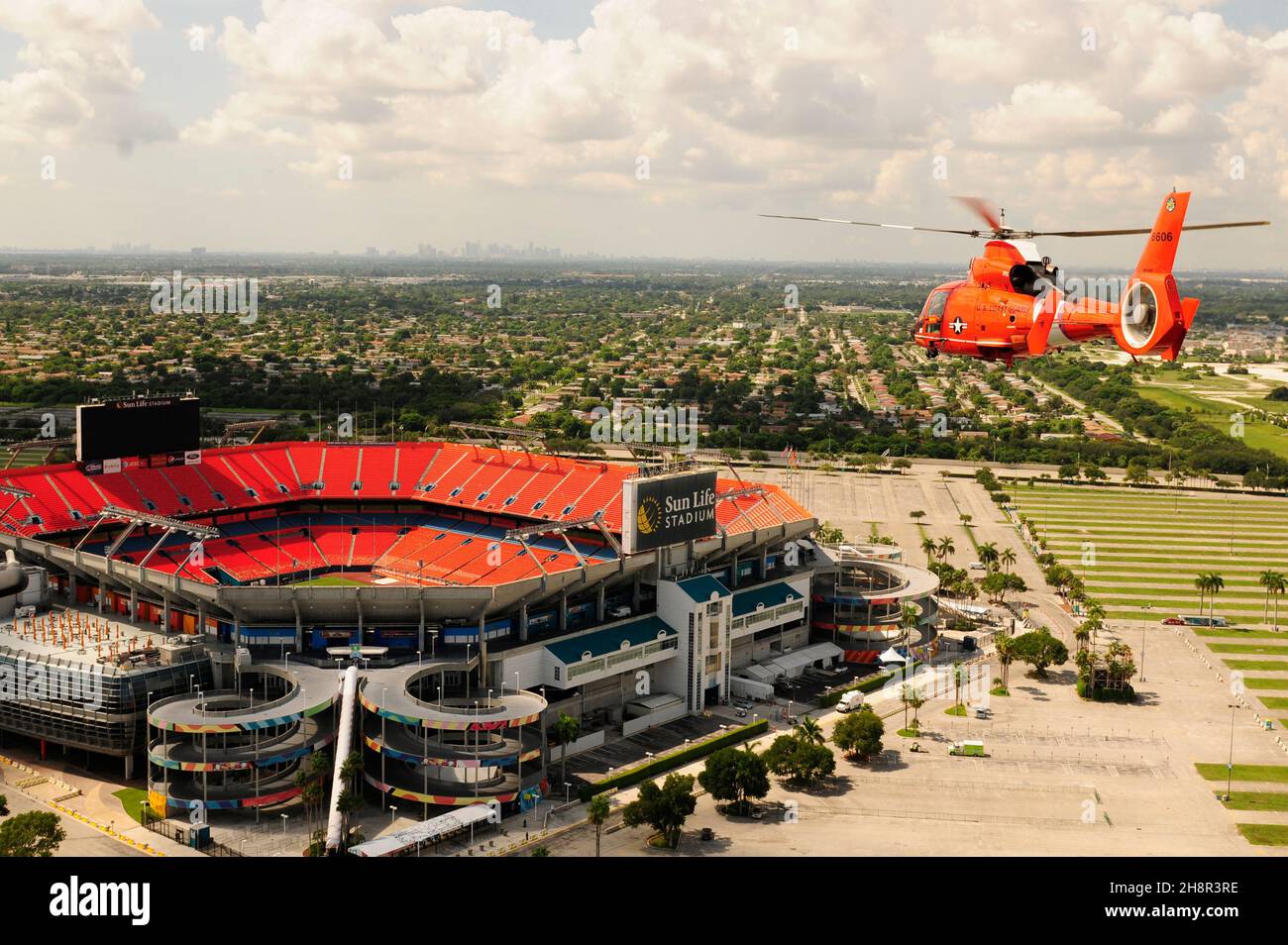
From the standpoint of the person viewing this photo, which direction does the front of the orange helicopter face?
facing away from the viewer and to the left of the viewer
